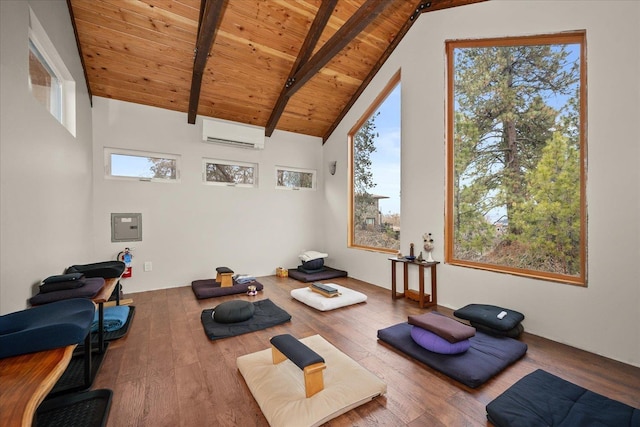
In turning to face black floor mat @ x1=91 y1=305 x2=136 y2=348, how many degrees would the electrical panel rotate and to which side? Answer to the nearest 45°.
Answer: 0° — it already faces it

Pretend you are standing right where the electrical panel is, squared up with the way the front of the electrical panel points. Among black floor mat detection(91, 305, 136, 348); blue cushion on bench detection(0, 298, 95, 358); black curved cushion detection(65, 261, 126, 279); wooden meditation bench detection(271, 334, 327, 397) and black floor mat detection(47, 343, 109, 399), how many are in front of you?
5

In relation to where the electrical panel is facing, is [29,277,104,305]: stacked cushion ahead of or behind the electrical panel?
ahead

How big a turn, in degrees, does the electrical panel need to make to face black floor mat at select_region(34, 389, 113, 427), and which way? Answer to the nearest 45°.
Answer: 0° — it already faces it

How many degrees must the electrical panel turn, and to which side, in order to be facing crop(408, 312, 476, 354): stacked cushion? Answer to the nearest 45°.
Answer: approximately 45° to its left

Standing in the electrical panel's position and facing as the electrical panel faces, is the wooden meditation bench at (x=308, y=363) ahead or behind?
ahead

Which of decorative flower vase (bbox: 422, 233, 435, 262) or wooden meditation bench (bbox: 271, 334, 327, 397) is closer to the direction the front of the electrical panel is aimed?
the wooden meditation bench

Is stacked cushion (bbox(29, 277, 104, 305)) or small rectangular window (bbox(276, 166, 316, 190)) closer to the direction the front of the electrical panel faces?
the stacked cushion

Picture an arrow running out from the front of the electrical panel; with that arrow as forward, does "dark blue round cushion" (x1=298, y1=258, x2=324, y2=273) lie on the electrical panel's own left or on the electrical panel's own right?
on the electrical panel's own left

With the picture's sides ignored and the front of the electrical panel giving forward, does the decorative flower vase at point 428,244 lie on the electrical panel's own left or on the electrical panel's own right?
on the electrical panel's own left

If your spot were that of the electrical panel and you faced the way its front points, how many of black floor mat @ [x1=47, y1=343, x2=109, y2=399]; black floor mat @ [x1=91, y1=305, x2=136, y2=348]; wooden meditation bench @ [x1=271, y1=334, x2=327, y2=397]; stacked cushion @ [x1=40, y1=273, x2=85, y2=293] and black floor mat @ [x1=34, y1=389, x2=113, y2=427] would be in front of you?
5

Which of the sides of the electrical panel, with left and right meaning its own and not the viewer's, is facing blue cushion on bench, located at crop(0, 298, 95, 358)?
front

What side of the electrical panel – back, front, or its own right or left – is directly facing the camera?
front

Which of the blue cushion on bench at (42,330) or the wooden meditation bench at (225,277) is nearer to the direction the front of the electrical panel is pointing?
the blue cushion on bench

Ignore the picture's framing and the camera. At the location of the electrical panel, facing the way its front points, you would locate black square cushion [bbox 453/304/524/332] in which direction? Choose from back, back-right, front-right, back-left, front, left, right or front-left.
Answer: front-left

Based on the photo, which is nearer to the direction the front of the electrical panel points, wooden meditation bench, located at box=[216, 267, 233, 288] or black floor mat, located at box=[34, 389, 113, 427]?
the black floor mat
